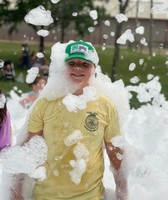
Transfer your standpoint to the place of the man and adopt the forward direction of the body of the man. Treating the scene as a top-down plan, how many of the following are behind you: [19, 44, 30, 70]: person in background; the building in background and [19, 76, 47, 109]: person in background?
3

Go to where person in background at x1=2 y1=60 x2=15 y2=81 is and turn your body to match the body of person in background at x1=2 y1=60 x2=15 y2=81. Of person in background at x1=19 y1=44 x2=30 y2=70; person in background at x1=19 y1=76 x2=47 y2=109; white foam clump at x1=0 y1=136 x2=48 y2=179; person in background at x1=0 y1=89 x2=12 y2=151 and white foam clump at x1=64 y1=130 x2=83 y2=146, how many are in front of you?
4

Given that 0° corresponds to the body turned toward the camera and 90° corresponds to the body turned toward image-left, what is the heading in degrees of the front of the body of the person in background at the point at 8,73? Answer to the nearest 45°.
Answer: approximately 0°

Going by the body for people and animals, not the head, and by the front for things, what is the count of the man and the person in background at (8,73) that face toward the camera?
2

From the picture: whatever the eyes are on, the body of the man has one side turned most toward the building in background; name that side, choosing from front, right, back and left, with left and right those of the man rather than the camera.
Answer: back

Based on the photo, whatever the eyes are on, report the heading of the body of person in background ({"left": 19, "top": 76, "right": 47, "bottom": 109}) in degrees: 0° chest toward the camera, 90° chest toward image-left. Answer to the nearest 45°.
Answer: approximately 315°

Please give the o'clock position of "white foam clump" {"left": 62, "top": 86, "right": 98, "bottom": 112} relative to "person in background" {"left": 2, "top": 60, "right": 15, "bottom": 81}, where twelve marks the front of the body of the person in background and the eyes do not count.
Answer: The white foam clump is roughly at 12 o'clock from the person in background.

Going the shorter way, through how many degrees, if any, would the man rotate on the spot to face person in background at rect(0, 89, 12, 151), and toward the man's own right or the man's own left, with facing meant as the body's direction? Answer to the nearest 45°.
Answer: approximately 135° to the man's own right
